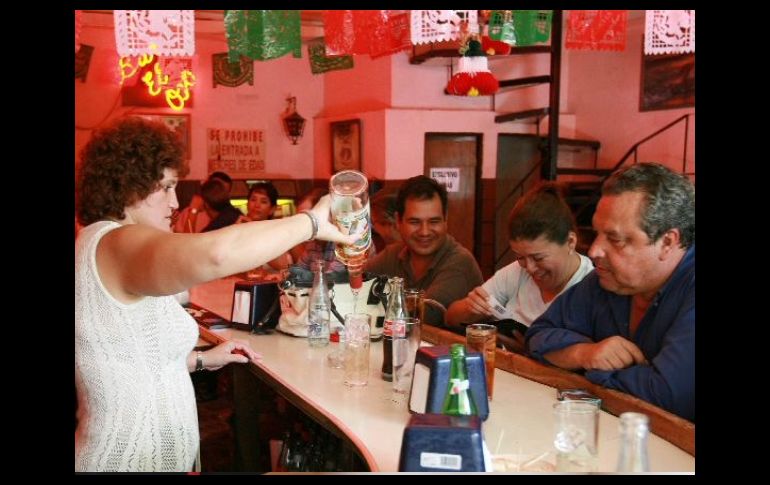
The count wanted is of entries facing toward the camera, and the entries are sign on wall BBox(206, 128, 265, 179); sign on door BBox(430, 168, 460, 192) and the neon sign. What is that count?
3

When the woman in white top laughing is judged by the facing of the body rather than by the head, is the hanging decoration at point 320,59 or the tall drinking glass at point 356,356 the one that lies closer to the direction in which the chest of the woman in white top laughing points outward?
the tall drinking glass

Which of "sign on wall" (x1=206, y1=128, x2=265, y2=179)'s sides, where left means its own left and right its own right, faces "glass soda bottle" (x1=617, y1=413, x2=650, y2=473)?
front

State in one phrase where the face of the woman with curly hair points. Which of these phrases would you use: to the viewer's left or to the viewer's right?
to the viewer's right

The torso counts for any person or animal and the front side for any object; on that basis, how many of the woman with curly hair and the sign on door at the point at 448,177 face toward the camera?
1

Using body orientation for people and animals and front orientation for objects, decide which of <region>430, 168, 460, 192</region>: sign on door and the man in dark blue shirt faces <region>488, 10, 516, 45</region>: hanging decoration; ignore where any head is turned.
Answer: the sign on door

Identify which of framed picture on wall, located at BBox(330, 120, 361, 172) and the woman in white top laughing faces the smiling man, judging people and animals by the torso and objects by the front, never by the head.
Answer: the framed picture on wall

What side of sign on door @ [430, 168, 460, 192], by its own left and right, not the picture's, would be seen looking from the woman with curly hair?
front

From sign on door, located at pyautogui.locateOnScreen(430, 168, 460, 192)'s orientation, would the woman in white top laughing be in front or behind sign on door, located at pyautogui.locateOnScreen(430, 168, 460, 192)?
in front

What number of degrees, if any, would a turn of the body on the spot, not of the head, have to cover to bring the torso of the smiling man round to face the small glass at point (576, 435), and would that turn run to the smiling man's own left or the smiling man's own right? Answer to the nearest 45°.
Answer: approximately 45° to the smiling man's own left

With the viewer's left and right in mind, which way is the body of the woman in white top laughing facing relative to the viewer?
facing the viewer and to the left of the viewer

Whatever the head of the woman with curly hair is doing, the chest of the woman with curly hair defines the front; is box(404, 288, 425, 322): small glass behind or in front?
in front

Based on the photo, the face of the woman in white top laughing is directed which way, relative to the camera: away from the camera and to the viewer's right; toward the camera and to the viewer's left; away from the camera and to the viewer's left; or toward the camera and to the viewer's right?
toward the camera and to the viewer's left
